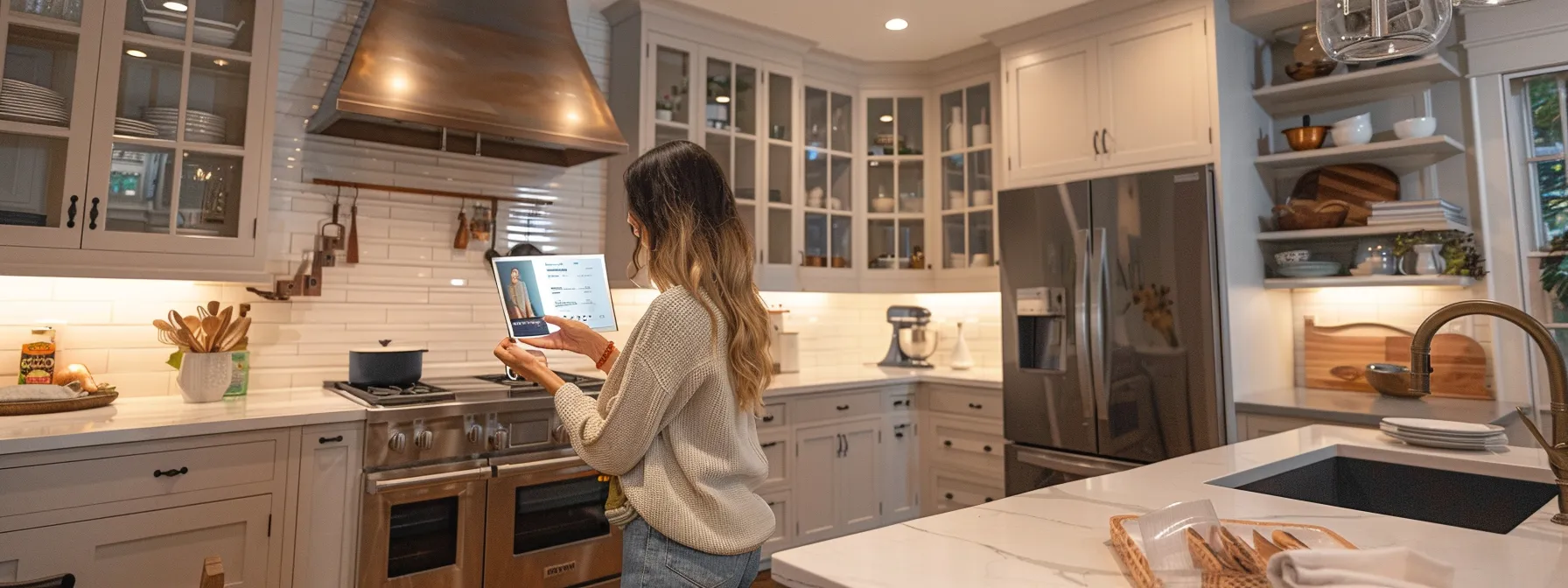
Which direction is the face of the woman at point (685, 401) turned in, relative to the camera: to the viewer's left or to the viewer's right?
to the viewer's left

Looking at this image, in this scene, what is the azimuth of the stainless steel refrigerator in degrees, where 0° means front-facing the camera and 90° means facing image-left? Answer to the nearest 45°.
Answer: approximately 45°

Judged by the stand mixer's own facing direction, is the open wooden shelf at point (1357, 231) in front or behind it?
in front

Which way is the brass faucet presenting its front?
to the viewer's left

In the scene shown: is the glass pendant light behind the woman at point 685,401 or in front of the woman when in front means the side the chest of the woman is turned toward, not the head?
behind
